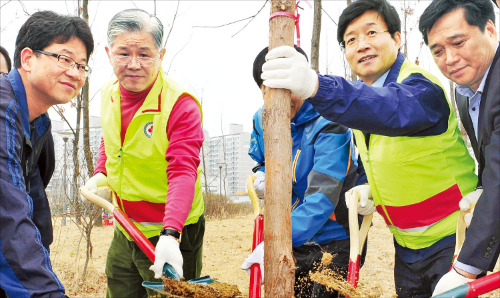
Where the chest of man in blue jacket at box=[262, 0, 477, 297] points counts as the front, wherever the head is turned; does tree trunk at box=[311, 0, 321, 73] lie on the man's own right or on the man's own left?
on the man's own right

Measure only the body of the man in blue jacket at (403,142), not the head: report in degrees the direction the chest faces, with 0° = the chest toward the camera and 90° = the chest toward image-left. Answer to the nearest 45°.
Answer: approximately 45°

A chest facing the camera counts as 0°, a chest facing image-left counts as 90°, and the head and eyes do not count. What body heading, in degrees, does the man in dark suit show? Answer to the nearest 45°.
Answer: approximately 45°
